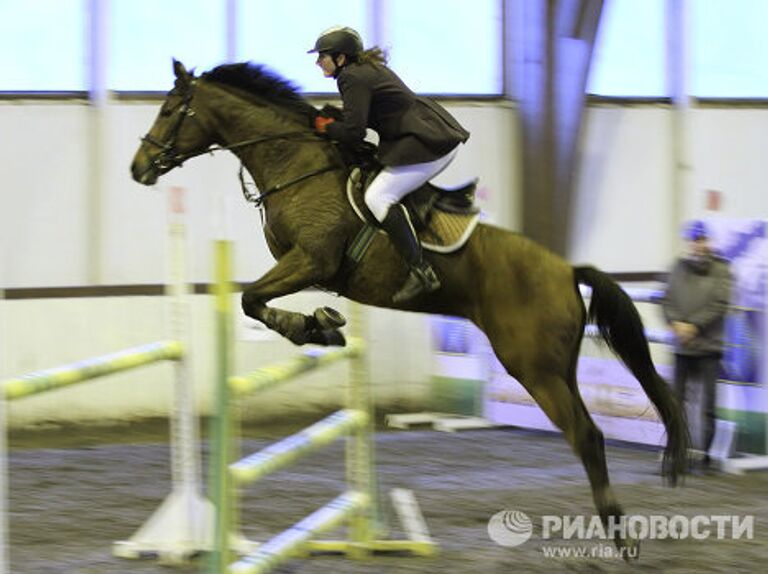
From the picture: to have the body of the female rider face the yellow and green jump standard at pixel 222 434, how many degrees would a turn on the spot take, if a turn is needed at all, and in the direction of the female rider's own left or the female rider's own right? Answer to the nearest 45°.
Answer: approximately 45° to the female rider's own left

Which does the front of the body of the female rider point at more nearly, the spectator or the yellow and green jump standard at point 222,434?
the yellow and green jump standard

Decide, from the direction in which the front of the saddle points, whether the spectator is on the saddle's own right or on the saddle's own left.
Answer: on the saddle's own right

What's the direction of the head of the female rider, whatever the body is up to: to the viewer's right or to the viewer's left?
to the viewer's left

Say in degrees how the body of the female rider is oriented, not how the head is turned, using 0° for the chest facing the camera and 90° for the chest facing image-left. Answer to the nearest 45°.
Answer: approximately 90°

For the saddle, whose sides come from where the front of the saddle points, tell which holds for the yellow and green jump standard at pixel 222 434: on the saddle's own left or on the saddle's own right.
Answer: on the saddle's own left

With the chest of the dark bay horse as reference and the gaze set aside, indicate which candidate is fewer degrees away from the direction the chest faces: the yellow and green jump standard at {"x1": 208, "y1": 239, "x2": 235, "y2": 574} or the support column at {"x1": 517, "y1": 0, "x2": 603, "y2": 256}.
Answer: the yellow and green jump standard

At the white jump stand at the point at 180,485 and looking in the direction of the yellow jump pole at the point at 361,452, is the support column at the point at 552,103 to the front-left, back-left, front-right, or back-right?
front-left

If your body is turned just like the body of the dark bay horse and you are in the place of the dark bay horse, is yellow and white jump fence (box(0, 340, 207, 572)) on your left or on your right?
on your left

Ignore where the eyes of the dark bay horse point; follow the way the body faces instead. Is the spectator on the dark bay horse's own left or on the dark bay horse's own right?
on the dark bay horse's own right

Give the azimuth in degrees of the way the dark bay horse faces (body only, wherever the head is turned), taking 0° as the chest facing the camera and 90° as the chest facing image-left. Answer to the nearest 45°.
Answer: approximately 90°

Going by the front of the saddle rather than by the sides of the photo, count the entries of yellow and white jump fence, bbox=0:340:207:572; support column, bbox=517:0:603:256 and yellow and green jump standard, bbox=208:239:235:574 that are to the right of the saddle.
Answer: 1

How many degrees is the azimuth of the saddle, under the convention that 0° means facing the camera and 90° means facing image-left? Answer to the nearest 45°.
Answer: approximately 90°
